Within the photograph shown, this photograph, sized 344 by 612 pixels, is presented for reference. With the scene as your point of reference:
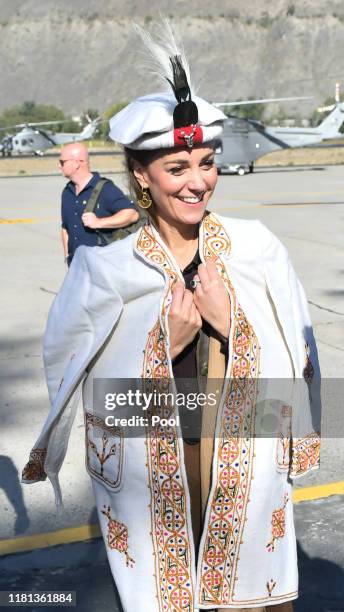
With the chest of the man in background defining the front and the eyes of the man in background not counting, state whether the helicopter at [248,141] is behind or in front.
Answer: behind

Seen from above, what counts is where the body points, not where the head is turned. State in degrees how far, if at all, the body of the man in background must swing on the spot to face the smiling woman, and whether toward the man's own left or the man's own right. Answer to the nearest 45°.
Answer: approximately 45° to the man's own left

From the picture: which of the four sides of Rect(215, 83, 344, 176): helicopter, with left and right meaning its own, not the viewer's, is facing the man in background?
left

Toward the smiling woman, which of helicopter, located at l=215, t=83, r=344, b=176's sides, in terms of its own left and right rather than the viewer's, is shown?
left

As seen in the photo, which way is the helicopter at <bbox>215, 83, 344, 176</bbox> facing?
to the viewer's left

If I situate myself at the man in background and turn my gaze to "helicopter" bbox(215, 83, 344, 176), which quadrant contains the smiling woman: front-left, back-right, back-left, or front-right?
back-right
